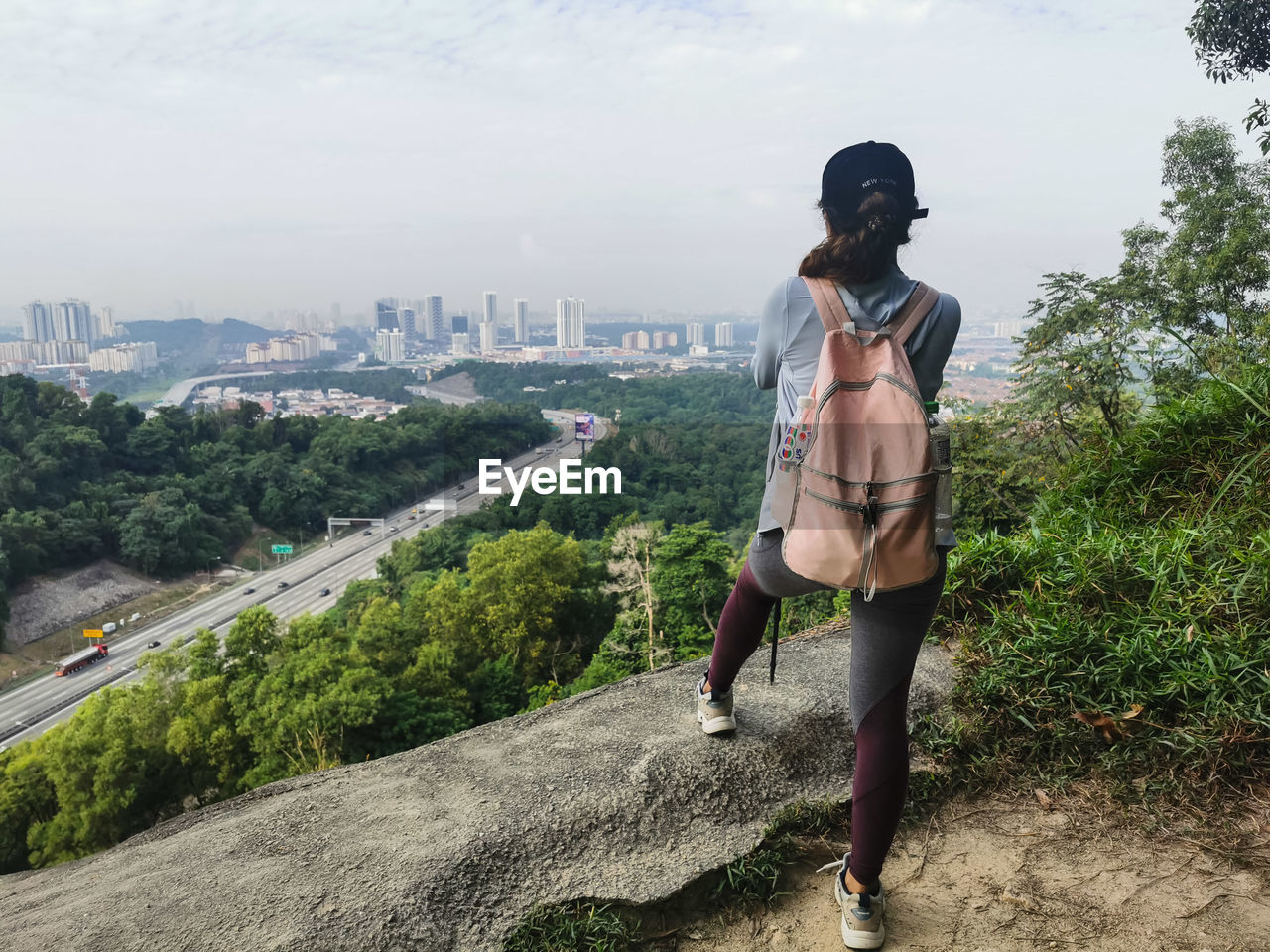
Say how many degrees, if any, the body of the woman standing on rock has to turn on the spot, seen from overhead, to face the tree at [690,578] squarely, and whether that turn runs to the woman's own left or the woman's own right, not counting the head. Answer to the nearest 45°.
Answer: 0° — they already face it

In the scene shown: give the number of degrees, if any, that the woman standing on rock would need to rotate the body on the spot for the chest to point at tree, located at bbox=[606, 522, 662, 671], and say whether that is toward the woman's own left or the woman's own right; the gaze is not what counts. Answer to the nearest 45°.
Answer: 0° — they already face it

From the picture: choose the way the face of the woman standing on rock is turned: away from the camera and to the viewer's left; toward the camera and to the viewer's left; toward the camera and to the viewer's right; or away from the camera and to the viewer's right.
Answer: away from the camera and to the viewer's right

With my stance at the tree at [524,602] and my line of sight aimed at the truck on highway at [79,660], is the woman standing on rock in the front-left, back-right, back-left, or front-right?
back-left

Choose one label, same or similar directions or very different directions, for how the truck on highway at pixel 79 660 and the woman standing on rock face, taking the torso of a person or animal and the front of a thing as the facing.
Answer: same or similar directions

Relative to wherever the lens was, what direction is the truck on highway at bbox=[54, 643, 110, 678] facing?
facing away from the viewer and to the right of the viewer

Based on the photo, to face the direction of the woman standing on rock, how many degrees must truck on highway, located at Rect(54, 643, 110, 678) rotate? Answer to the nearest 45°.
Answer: approximately 135° to its right

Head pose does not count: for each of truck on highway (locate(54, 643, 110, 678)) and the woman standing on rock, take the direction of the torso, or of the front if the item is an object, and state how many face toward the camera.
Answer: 0

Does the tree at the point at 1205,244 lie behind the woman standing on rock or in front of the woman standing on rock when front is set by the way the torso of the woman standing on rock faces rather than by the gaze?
in front

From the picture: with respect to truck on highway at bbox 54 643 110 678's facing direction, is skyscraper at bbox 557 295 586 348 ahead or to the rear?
ahead

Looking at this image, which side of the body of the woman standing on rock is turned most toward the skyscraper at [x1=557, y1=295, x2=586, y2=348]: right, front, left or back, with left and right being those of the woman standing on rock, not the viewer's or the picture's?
front

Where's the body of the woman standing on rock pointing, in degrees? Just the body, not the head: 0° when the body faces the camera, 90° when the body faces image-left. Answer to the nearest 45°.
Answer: approximately 180°
